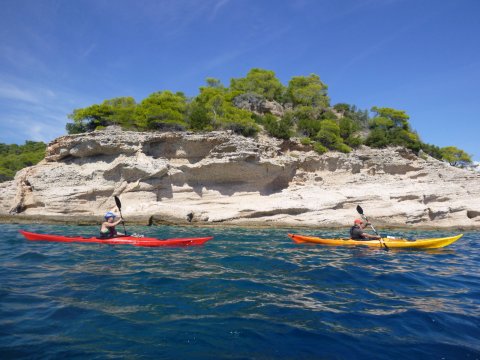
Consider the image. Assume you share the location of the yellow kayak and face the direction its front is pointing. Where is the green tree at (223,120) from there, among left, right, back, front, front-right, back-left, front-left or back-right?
back-left

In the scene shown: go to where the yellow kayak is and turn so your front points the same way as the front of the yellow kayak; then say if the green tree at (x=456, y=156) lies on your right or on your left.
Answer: on your left

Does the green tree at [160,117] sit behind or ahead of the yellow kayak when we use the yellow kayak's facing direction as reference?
behind

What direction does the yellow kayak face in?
to the viewer's right

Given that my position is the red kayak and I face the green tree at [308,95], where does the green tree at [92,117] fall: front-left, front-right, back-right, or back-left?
front-left

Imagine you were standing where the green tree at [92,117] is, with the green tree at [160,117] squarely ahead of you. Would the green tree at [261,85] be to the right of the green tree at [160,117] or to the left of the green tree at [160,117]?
left

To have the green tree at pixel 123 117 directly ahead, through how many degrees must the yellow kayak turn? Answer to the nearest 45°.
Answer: approximately 180°

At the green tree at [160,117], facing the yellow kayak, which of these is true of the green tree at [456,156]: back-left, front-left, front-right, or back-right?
front-left

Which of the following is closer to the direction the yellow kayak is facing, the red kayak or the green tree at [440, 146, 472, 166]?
the green tree

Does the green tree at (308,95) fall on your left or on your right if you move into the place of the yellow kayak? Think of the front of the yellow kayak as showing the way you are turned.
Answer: on your left

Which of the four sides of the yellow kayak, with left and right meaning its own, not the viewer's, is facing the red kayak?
back

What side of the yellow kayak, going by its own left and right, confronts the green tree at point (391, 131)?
left

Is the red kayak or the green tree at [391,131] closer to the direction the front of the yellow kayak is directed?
the green tree

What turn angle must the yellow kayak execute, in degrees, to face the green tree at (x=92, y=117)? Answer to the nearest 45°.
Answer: approximately 180°
